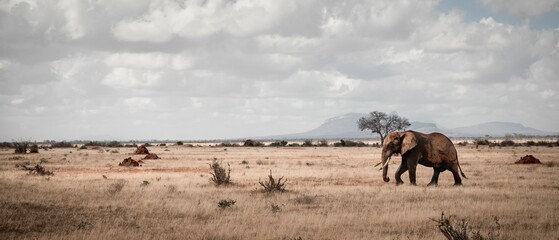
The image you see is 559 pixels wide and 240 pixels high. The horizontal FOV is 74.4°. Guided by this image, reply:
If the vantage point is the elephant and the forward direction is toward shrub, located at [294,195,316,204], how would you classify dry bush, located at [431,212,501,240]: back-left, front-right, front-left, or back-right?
front-left

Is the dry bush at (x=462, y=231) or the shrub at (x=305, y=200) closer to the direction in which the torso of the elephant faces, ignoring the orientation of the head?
the shrub

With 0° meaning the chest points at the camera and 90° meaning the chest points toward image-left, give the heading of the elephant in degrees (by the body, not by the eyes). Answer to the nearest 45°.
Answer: approximately 90°

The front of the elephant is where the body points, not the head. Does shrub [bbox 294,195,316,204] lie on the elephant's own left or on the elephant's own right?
on the elephant's own left

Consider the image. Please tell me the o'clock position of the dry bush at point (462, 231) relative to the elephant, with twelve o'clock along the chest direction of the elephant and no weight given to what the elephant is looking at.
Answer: The dry bush is roughly at 9 o'clock from the elephant.

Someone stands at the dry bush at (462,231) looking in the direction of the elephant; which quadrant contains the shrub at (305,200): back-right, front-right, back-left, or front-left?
front-left
